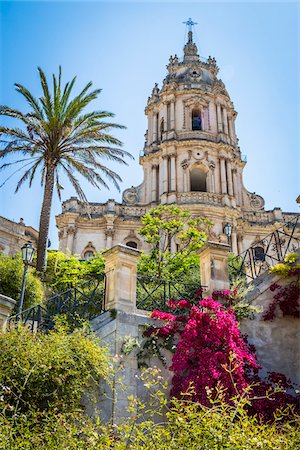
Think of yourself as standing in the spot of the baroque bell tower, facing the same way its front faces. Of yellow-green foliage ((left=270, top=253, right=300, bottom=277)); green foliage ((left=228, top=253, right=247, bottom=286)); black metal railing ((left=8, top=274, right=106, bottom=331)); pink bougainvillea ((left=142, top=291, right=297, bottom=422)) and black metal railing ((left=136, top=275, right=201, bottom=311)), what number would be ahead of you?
5

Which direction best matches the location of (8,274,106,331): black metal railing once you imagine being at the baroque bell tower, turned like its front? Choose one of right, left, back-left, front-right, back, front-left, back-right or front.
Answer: front

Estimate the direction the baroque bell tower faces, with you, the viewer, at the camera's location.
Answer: facing the viewer

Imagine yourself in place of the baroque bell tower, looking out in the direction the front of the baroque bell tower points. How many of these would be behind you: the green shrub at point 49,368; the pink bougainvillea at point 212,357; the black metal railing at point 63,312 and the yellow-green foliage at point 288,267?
0

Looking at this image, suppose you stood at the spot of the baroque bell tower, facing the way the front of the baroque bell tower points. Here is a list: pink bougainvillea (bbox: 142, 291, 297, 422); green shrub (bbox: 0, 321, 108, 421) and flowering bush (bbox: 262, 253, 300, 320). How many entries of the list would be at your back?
0

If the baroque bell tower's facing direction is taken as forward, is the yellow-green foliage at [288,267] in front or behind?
in front

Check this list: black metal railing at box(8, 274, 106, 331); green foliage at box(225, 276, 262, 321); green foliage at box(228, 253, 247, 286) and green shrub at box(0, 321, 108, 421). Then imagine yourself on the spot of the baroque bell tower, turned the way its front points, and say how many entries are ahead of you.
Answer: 4

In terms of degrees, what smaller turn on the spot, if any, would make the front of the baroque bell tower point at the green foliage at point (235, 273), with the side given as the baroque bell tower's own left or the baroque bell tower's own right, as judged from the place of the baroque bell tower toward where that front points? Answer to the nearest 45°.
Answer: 0° — it already faces it

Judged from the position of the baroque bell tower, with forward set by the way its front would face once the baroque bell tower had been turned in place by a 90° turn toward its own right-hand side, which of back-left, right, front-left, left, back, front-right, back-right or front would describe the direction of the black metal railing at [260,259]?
left

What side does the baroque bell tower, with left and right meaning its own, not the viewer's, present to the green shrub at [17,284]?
front

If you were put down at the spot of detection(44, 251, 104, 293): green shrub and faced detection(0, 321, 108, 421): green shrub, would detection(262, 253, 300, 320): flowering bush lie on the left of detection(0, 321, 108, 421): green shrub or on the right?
left

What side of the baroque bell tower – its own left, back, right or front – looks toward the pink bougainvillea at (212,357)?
front

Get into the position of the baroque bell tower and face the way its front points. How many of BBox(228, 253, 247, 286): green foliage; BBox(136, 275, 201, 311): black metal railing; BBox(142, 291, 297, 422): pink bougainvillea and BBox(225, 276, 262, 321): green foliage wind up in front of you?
4

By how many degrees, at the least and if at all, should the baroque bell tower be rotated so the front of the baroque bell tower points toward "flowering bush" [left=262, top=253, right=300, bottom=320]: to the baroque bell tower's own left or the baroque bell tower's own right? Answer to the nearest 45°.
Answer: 0° — it already faces it

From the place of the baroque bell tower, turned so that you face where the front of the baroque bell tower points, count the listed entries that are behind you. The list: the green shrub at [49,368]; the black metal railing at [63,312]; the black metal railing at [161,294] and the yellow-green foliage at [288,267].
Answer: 0
